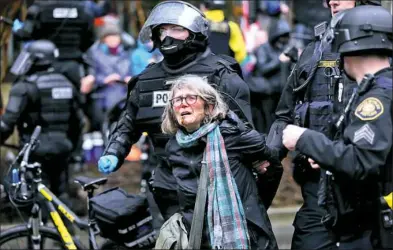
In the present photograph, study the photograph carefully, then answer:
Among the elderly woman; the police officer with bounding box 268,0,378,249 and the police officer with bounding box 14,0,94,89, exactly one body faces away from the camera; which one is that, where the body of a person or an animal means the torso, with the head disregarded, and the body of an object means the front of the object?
the police officer with bounding box 14,0,94,89

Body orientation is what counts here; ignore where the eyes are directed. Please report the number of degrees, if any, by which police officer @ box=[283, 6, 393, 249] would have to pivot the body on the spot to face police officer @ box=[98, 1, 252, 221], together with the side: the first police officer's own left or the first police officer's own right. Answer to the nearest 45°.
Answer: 0° — they already face them

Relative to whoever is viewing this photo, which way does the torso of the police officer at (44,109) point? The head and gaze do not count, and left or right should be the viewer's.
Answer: facing away from the viewer and to the left of the viewer

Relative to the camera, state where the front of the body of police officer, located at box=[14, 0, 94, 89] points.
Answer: away from the camera

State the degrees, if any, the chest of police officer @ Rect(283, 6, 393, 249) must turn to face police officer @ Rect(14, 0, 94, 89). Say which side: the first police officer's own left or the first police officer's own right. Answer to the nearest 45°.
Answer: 0° — they already face them

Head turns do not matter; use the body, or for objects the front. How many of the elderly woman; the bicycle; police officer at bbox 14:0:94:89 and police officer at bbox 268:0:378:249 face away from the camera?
1
